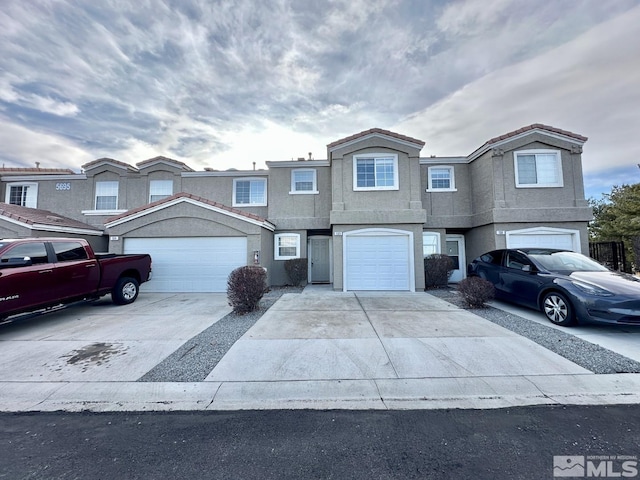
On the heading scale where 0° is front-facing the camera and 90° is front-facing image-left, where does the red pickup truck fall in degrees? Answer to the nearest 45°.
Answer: approximately 45°

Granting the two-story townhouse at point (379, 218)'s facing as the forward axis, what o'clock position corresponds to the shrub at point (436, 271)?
The shrub is roughly at 9 o'clock from the two-story townhouse.

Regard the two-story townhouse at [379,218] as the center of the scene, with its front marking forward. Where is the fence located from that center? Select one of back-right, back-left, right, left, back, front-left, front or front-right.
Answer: left

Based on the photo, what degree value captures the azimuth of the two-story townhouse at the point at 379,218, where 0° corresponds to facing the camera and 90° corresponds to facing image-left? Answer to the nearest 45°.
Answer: approximately 0°

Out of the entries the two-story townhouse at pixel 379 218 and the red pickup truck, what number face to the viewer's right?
0
